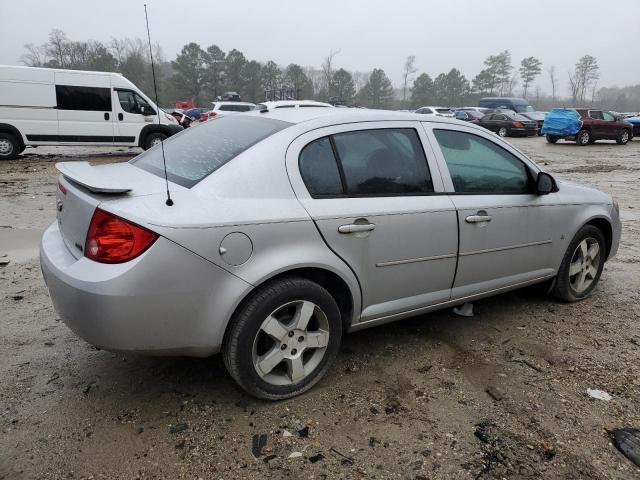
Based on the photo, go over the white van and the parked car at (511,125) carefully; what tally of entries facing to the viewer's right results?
1

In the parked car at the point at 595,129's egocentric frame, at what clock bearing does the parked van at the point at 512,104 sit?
the parked van at the point at 512,104 is roughly at 10 o'clock from the parked car at the point at 595,129.

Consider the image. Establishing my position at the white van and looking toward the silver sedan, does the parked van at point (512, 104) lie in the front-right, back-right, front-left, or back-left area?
back-left

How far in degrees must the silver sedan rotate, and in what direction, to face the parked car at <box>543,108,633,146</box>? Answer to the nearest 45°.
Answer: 0° — it already faces it

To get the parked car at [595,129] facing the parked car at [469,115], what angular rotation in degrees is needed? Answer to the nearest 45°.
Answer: approximately 90° to its left

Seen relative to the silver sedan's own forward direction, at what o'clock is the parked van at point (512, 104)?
The parked van is roughly at 11 o'clock from the silver sedan.

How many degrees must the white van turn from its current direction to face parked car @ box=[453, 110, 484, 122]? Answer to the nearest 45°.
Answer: approximately 45° to its left

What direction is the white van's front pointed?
to the viewer's right

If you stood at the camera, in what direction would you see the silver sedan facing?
facing away from the viewer and to the right of the viewer

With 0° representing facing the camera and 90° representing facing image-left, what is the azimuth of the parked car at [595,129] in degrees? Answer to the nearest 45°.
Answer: approximately 225°

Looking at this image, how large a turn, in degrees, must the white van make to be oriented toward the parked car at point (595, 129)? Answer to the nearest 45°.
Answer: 0° — it already faces it

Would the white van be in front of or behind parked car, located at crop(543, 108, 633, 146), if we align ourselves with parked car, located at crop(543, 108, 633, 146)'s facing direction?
behind
